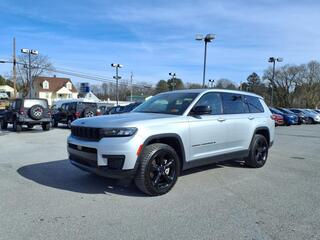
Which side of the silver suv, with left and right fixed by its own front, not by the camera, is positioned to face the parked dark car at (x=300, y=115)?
back

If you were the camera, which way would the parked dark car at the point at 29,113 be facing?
facing away from the viewer and to the left of the viewer

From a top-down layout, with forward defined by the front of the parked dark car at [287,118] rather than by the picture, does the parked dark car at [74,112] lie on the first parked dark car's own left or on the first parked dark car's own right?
on the first parked dark car's own right

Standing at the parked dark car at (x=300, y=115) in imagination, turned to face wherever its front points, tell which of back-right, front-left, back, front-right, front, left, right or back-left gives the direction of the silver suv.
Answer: front-right

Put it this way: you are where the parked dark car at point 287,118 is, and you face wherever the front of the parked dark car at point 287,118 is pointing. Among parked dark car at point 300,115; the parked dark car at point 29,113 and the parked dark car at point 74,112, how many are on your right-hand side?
2

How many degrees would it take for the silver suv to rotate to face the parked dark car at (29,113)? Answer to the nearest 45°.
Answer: approximately 90° to its right

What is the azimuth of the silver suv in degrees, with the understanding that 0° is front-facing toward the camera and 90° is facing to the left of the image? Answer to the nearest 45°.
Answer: approximately 45°

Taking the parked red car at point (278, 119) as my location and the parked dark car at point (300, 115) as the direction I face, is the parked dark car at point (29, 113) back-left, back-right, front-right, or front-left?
back-left
